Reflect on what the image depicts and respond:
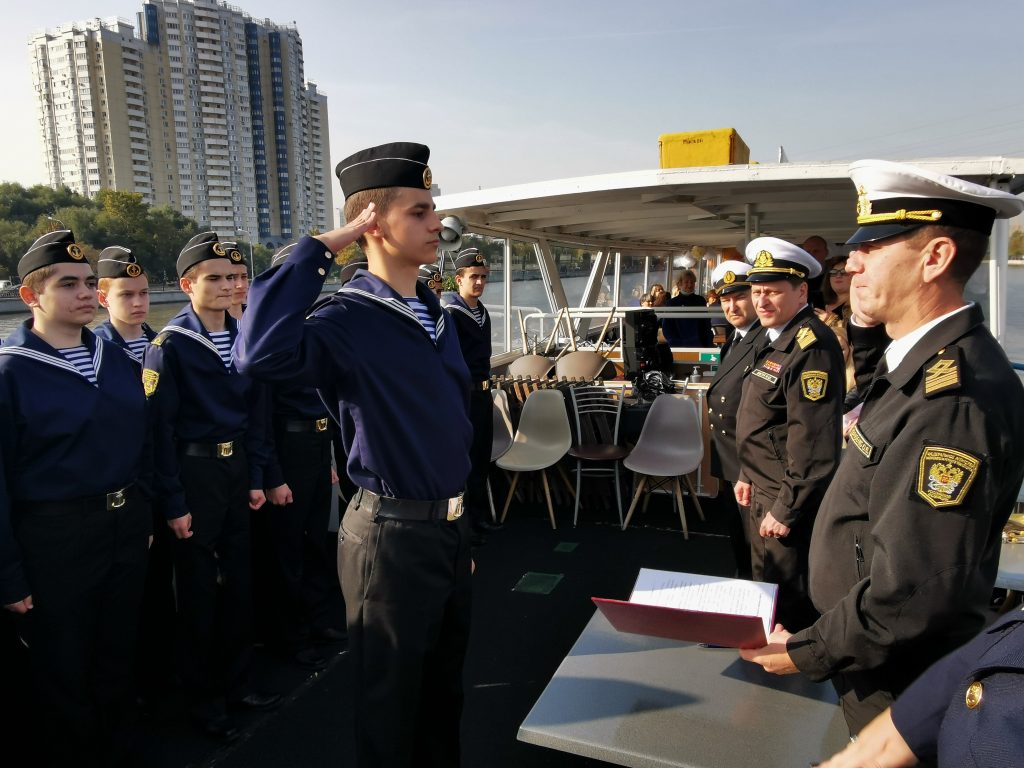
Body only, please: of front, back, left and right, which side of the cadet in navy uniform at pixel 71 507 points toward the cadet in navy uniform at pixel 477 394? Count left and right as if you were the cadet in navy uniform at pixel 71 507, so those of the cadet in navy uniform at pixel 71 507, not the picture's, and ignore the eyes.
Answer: left

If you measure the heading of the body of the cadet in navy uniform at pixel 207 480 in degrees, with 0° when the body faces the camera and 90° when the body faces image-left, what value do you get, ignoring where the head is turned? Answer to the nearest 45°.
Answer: approximately 315°

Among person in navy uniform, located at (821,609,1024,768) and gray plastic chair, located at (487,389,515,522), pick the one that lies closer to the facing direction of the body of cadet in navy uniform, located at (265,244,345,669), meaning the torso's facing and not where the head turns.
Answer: the person in navy uniform

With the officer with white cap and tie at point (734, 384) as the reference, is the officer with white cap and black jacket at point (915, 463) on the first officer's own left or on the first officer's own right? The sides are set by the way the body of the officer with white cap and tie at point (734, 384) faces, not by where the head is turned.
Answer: on the first officer's own left

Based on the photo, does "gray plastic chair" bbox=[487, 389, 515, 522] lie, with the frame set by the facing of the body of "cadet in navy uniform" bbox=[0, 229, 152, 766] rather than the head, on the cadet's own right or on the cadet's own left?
on the cadet's own left

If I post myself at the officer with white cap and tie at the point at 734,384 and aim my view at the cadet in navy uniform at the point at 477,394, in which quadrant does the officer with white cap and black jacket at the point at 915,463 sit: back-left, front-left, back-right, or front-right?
back-left

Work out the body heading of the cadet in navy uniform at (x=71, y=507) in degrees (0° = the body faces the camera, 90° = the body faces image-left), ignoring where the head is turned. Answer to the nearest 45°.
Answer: approximately 315°

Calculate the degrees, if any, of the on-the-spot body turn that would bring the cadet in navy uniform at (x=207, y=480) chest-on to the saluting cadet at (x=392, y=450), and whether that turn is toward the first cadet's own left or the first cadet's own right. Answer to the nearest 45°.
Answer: approximately 45° to the first cadet's own right

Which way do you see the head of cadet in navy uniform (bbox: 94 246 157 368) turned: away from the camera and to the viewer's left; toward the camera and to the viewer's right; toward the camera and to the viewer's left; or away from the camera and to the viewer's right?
toward the camera and to the viewer's right

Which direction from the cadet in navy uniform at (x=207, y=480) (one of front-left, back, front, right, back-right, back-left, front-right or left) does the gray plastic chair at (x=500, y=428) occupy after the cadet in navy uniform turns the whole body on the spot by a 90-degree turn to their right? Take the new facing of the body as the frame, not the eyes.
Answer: back

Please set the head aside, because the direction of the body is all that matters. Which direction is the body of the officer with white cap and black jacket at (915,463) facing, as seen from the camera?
to the viewer's left

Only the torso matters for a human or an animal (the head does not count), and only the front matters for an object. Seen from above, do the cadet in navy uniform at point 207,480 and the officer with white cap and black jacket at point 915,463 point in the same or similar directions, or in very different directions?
very different directions
